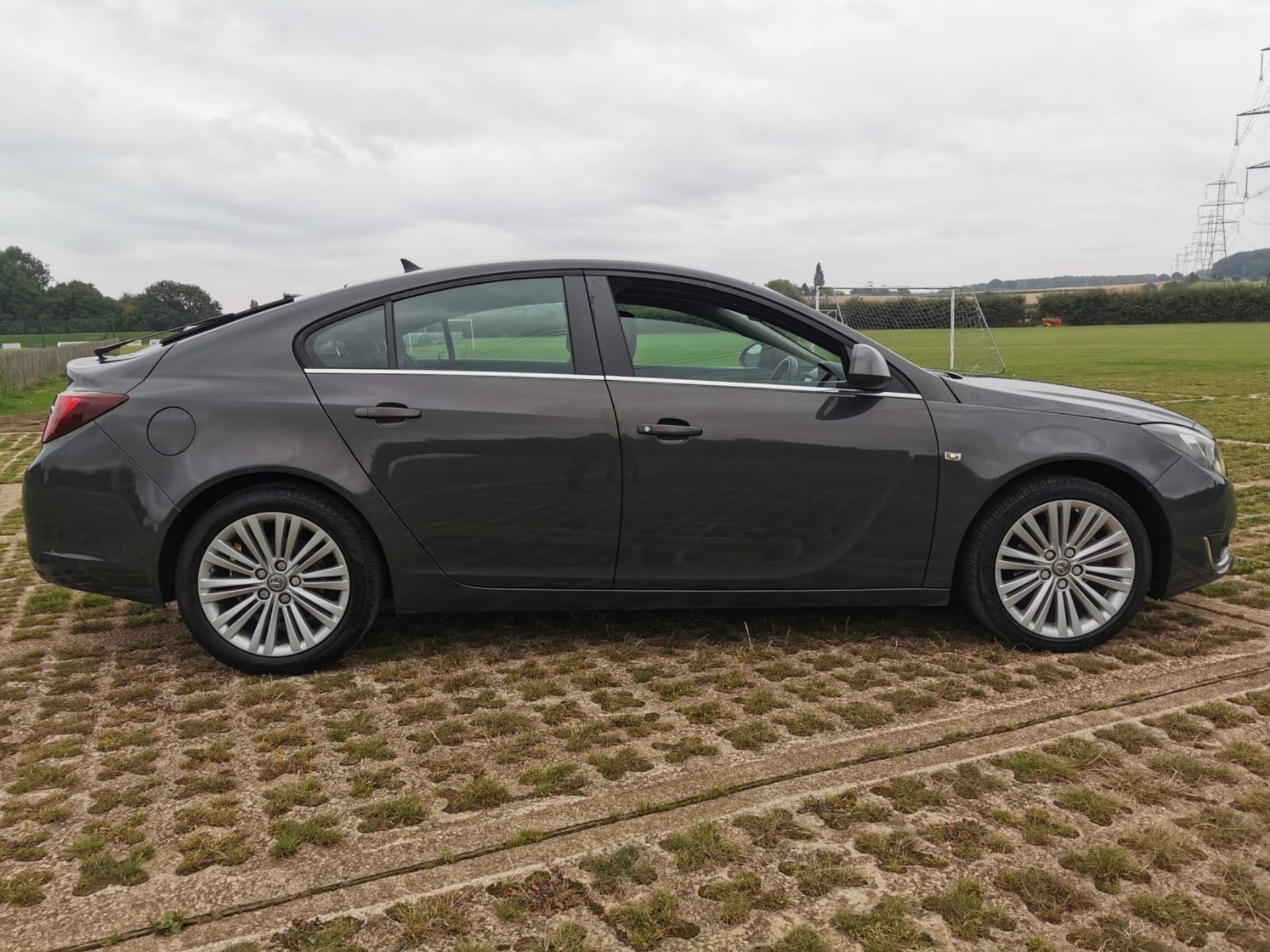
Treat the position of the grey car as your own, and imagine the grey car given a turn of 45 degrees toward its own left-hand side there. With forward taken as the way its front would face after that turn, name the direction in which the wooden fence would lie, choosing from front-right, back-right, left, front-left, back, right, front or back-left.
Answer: left

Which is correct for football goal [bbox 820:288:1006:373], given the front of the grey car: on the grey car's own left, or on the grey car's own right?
on the grey car's own left

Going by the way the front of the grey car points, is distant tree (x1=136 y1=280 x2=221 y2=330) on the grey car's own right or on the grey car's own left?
on the grey car's own left

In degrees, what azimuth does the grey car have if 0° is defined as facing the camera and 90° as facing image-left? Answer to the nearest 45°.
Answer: approximately 270°

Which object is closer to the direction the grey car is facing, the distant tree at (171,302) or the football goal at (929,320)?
the football goal

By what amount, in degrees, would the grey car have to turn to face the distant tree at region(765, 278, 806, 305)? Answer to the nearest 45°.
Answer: approximately 45° to its left
